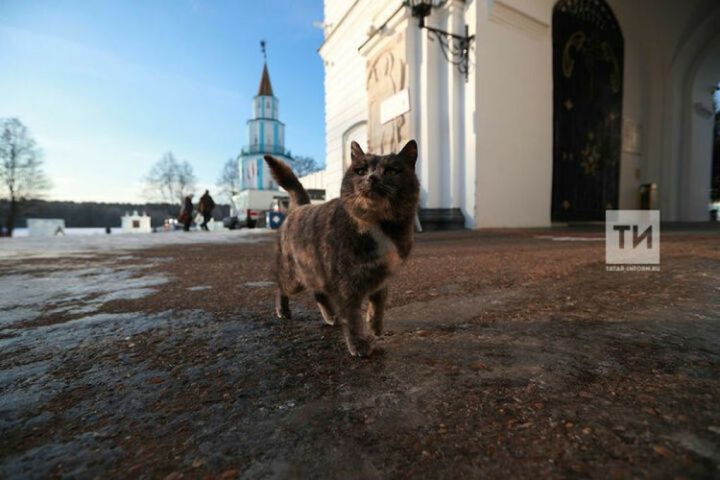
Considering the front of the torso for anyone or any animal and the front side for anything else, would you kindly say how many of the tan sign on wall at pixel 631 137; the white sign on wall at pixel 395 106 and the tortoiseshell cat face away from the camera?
0

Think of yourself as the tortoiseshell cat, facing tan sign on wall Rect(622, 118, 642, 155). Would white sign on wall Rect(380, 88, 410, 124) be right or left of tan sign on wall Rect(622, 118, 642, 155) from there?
left

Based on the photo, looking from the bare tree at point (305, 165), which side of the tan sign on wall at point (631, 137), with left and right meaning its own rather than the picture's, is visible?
back

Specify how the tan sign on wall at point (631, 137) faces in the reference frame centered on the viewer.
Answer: facing the viewer and to the right of the viewer

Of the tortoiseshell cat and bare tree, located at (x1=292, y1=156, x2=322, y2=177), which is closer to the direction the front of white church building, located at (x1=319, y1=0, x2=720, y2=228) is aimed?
the tortoiseshell cat

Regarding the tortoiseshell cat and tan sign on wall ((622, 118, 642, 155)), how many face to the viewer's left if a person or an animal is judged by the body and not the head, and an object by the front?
0

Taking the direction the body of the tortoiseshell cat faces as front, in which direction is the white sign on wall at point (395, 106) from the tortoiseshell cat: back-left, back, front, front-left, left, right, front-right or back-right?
back-left

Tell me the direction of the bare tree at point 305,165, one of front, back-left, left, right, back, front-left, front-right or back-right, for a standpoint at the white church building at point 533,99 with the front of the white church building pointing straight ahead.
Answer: right

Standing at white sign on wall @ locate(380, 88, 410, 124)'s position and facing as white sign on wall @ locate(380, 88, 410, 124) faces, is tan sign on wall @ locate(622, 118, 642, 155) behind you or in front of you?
behind

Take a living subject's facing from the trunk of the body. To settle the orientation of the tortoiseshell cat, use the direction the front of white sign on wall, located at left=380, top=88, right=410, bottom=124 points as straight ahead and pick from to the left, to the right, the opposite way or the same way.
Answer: to the left

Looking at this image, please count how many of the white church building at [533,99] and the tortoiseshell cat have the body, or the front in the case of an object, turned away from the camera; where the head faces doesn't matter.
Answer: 0

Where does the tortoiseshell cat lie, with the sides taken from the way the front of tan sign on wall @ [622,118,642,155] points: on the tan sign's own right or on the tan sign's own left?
on the tan sign's own right

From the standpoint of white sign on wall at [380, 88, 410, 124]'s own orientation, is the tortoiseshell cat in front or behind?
in front

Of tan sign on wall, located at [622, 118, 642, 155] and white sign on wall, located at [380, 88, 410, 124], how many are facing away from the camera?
0

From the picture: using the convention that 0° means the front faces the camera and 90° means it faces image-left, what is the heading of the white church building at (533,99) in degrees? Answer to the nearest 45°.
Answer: approximately 45°

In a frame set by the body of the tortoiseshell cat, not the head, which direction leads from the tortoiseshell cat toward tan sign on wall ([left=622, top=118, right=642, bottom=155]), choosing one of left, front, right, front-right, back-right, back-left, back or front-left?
left
